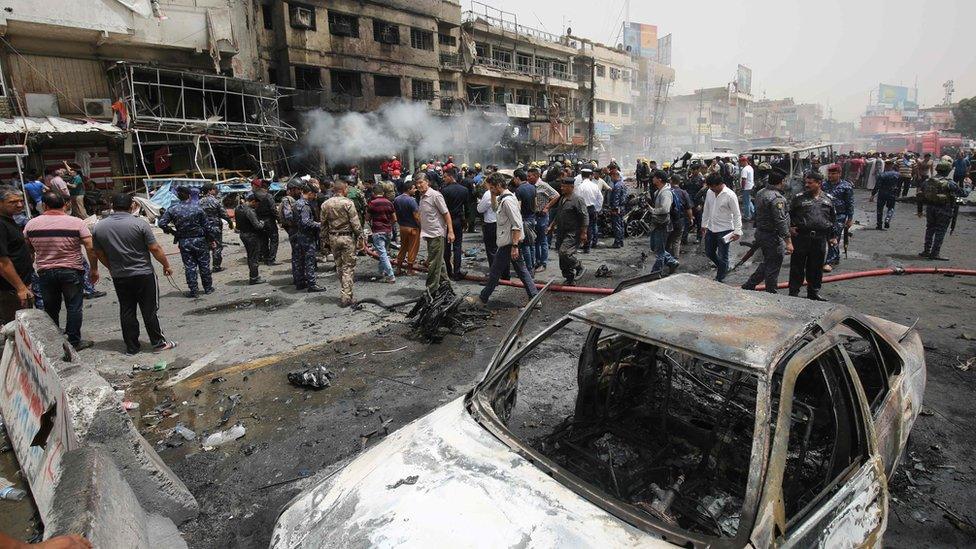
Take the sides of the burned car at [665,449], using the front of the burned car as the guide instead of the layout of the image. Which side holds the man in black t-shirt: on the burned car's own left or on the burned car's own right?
on the burned car's own right

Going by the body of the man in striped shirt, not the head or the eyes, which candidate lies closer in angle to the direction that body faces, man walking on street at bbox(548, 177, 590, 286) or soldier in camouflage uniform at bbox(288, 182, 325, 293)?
the soldier in camouflage uniform

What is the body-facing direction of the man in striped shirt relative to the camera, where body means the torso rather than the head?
away from the camera

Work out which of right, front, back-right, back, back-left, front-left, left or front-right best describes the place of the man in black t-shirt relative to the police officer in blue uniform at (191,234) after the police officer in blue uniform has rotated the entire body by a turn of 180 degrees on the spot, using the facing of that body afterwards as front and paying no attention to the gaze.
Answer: front-right

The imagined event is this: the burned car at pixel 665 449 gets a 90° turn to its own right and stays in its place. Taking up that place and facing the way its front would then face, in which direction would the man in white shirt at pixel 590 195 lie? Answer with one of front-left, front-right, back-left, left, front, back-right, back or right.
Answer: front-right

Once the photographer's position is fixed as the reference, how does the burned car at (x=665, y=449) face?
facing the viewer and to the left of the viewer

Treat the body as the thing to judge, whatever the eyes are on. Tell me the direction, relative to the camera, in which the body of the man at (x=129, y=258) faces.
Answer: away from the camera

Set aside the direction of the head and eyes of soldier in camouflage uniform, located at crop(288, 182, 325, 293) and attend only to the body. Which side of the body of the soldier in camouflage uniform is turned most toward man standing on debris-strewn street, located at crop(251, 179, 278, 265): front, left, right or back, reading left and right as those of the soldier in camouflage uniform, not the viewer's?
left

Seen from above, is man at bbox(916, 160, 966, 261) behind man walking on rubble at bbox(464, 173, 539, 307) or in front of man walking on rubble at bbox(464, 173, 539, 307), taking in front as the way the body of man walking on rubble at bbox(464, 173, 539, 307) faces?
behind

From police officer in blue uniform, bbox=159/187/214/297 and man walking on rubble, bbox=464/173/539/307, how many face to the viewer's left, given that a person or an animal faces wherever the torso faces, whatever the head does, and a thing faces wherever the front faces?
1

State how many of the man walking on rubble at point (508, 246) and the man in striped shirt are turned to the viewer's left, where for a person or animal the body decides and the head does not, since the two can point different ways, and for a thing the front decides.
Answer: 1

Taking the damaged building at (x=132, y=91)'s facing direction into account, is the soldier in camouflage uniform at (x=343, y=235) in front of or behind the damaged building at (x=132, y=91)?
in front

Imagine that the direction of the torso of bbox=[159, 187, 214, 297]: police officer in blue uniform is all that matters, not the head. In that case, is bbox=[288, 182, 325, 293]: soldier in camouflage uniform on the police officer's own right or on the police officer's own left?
on the police officer's own right

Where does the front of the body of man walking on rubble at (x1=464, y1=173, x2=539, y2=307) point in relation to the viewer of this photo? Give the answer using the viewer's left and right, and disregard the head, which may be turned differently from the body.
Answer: facing to the left of the viewer
